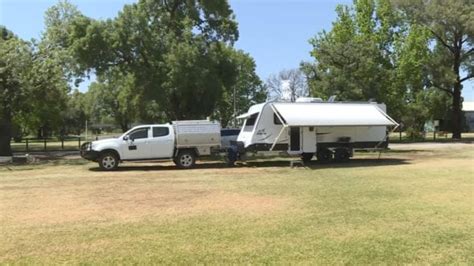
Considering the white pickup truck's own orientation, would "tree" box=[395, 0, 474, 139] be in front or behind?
behind

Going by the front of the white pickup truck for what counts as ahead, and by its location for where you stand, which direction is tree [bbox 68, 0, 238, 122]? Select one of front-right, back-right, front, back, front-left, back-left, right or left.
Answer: right

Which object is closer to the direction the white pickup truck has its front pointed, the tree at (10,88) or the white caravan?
the tree

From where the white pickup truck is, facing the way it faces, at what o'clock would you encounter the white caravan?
The white caravan is roughly at 6 o'clock from the white pickup truck.

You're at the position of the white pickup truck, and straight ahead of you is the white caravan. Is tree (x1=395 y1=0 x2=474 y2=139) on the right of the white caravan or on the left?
left

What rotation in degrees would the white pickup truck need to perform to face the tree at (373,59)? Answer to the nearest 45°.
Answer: approximately 135° to its right

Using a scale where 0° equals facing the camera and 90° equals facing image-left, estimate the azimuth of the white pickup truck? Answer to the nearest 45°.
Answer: approximately 90°

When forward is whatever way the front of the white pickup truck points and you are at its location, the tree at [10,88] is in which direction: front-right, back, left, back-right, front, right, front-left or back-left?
front-right

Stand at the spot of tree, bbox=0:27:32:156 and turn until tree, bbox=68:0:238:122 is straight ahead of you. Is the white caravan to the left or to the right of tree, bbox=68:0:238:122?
right
